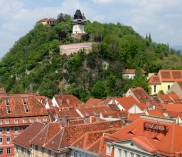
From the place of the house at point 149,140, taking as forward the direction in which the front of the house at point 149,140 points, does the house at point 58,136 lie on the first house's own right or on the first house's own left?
on the first house's own right

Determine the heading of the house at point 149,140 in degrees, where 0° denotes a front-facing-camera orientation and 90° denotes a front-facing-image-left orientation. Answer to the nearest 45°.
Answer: approximately 45°
